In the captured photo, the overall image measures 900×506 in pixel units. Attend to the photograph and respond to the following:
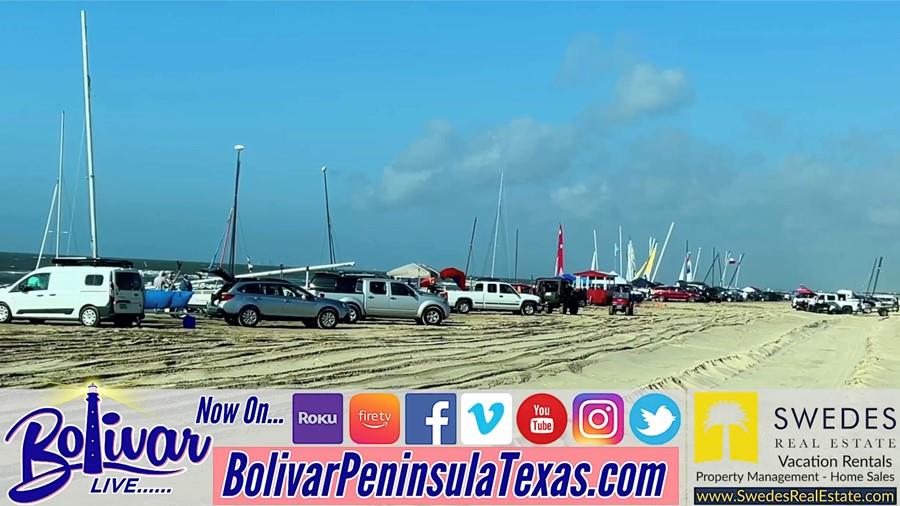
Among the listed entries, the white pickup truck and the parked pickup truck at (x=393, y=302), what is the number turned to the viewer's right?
2

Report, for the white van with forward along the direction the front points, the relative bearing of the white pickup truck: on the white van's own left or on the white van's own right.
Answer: on the white van's own right

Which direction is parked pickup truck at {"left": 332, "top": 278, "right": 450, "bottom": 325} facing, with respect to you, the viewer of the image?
facing to the right of the viewer

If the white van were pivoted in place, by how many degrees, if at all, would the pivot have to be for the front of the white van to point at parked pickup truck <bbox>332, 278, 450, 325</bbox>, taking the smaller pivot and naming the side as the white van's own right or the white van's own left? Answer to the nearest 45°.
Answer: approximately 135° to the white van's own right

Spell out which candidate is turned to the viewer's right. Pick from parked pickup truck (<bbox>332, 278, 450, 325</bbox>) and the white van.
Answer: the parked pickup truck

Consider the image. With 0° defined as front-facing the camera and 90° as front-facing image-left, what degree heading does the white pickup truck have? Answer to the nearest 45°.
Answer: approximately 270°

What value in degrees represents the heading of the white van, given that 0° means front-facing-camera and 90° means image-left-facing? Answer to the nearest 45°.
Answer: approximately 135°
